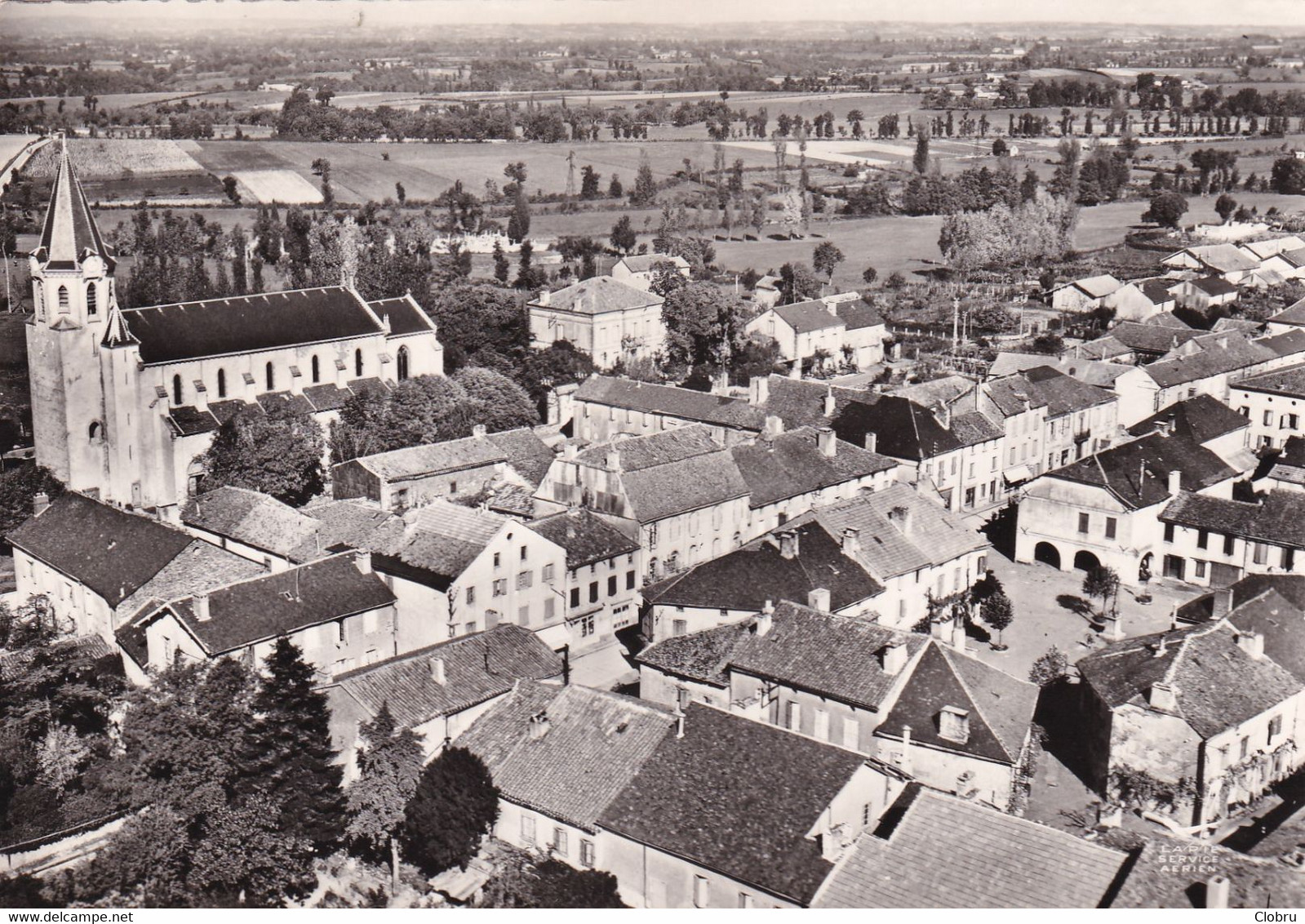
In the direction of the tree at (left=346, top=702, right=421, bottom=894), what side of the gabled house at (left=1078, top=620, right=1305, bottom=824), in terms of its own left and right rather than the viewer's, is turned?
right

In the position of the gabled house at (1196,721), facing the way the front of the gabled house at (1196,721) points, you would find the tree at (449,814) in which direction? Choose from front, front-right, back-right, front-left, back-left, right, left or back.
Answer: right

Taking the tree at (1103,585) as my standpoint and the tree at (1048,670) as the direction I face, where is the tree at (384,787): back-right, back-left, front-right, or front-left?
front-right

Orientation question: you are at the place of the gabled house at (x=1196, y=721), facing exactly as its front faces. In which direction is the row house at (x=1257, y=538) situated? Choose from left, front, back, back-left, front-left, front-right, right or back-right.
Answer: back-left

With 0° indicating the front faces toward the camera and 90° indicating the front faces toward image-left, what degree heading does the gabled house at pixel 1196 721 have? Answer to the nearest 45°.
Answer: approximately 315°

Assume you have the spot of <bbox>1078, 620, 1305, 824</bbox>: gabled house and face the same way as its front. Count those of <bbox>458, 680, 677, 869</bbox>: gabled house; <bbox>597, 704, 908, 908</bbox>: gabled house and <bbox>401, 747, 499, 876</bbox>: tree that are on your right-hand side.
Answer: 3

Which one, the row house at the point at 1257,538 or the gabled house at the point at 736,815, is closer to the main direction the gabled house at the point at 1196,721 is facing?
the gabled house

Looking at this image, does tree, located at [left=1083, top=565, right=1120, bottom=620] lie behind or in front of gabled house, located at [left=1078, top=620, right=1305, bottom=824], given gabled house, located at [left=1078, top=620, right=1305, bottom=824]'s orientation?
behind

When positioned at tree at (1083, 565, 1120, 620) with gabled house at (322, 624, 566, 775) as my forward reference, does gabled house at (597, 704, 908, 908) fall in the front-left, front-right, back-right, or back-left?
front-left

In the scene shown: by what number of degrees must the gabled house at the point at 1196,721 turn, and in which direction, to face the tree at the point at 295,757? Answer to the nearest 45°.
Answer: approximately 90° to its right

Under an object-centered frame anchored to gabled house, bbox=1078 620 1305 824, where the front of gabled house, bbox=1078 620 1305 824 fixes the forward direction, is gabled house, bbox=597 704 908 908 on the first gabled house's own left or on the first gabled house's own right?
on the first gabled house's own right

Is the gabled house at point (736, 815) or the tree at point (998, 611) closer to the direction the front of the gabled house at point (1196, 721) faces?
the gabled house

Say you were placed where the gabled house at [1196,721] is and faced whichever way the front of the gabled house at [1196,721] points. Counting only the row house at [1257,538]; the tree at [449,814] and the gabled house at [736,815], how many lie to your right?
2
